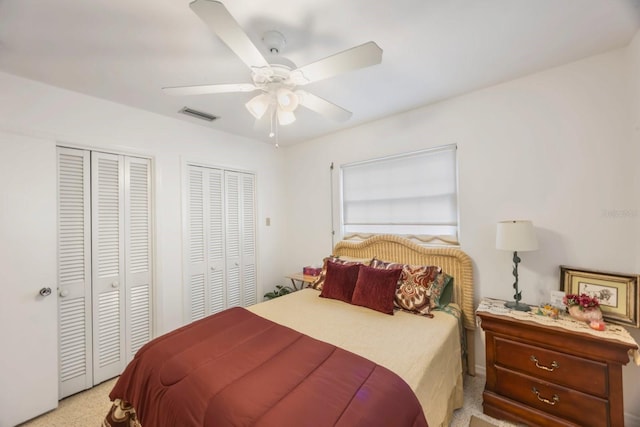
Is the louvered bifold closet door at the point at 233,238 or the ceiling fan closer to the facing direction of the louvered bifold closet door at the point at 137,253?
the ceiling fan

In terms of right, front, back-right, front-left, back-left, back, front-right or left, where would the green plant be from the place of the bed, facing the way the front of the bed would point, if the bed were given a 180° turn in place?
front-left

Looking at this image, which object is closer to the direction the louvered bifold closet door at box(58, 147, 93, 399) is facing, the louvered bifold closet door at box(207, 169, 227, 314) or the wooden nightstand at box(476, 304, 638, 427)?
the wooden nightstand

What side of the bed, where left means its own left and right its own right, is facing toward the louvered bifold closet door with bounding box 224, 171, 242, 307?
right

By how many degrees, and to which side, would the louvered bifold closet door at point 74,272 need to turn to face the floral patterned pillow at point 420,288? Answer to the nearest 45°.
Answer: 0° — it already faces it

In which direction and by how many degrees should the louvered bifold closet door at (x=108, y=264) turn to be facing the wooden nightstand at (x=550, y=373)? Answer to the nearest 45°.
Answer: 0° — it already faces it

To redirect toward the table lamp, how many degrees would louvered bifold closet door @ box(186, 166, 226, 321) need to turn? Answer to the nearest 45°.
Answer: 0° — it already faces it

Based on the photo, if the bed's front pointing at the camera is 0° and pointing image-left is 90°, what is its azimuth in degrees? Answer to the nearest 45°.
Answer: approximately 45°
